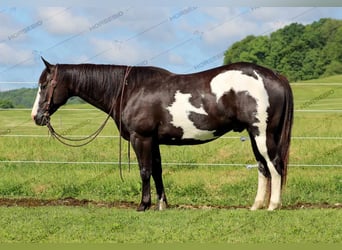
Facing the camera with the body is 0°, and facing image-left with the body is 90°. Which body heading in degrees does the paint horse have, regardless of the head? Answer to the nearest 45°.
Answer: approximately 90°
